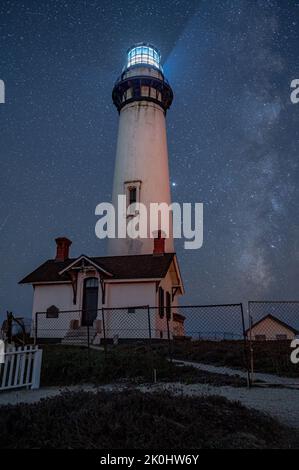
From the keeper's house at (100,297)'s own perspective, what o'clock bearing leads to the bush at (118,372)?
The bush is roughly at 12 o'clock from the keeper's house.

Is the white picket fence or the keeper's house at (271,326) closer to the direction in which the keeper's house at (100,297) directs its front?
the white picket fence

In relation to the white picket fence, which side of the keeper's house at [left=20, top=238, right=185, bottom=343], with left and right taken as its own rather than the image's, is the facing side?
front

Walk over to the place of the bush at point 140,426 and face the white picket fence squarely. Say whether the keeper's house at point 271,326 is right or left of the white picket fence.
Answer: right

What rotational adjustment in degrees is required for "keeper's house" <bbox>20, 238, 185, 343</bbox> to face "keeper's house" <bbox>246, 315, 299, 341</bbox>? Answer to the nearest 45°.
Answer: approximately 135° to its left

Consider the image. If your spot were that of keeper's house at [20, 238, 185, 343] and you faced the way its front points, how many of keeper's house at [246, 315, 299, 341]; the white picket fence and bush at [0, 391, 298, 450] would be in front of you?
2

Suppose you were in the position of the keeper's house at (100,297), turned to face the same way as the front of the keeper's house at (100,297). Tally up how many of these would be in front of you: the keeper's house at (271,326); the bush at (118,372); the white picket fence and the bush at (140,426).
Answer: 3

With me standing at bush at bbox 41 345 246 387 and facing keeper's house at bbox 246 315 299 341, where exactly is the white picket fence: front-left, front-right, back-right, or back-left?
back-left

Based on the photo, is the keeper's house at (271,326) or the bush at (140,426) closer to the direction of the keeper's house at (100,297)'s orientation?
the bush

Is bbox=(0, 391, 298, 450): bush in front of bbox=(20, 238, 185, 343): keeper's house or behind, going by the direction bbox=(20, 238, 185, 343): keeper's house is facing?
in front

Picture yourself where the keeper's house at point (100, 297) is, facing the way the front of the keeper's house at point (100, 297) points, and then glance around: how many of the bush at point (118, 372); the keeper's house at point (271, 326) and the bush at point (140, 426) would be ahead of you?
2

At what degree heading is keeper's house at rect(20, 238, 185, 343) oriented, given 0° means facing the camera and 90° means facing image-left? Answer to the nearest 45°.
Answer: approximately 0°
